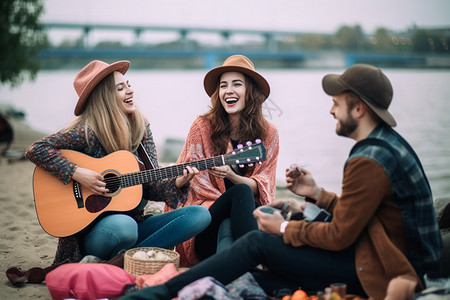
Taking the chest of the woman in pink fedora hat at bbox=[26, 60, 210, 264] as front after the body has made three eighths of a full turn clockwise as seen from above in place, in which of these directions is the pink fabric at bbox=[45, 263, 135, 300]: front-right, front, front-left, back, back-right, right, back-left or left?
left

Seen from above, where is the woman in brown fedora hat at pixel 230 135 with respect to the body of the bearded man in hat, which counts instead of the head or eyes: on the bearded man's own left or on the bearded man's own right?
on the bearded man's own right

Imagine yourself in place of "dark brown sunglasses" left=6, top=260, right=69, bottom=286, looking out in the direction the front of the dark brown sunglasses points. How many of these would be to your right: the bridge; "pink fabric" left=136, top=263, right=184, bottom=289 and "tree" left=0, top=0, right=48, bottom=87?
2

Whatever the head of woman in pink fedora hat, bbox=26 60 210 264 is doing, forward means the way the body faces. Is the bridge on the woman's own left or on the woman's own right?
on the woman's own left

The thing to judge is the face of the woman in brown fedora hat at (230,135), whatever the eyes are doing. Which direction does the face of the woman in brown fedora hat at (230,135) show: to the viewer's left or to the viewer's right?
to the viewer's left

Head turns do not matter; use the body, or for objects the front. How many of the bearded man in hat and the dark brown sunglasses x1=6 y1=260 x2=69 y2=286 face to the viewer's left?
2

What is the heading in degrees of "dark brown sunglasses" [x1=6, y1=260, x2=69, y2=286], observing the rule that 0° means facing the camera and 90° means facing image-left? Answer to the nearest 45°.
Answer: approximately 90°

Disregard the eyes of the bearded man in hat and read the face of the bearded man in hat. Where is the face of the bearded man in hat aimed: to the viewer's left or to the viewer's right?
to the viewer's left

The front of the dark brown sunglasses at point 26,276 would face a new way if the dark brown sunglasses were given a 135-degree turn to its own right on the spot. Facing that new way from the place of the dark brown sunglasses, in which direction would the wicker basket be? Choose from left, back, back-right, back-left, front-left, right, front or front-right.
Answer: right

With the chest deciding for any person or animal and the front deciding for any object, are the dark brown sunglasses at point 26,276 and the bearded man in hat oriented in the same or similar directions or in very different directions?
same or similar directions

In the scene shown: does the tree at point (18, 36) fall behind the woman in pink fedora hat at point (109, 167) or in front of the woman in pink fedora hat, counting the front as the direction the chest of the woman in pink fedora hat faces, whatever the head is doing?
behind

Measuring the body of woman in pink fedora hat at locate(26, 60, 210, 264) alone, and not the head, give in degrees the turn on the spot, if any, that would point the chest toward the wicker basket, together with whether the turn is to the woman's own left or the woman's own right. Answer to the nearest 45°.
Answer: approximately 45° to the woman's own right

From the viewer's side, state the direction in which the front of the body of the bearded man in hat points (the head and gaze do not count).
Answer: to the viewer's left
